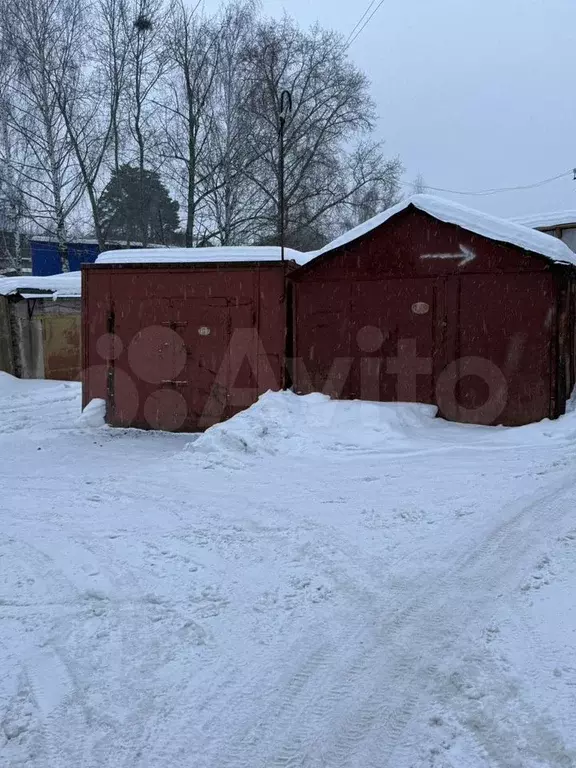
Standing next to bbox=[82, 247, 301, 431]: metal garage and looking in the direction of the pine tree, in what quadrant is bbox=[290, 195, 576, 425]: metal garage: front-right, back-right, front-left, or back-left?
back-right

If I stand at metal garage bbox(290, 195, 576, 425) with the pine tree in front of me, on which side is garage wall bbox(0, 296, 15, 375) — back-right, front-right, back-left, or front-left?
front-left

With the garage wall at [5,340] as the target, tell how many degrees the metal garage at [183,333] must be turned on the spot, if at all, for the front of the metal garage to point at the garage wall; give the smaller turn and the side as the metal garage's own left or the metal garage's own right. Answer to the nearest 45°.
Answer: approximately 135° to the metal garage's own right

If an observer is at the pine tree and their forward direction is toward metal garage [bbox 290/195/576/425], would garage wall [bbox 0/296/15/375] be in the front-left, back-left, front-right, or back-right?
front-right

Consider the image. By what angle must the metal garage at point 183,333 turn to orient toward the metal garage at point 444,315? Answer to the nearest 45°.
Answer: approximately 45° to its left

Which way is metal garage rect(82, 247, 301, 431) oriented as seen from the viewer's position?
toward the camera

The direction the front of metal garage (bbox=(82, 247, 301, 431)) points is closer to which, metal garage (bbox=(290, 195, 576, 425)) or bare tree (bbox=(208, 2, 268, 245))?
the metal garage

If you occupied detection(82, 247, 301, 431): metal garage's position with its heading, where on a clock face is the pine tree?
The pine tree is roughly at 6 o'clock from the metal garage.

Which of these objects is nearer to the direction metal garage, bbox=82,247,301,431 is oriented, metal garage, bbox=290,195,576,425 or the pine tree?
the metal garage

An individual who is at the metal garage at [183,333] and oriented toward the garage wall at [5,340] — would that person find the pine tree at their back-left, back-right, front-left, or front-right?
front-right

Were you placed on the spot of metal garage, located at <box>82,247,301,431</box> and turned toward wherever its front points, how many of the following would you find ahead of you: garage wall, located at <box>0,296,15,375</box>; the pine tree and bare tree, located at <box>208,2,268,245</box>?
0

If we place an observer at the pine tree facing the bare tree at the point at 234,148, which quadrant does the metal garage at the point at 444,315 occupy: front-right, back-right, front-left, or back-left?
front-right

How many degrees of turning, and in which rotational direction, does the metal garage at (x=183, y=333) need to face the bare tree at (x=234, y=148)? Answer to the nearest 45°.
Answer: approximately 180°
